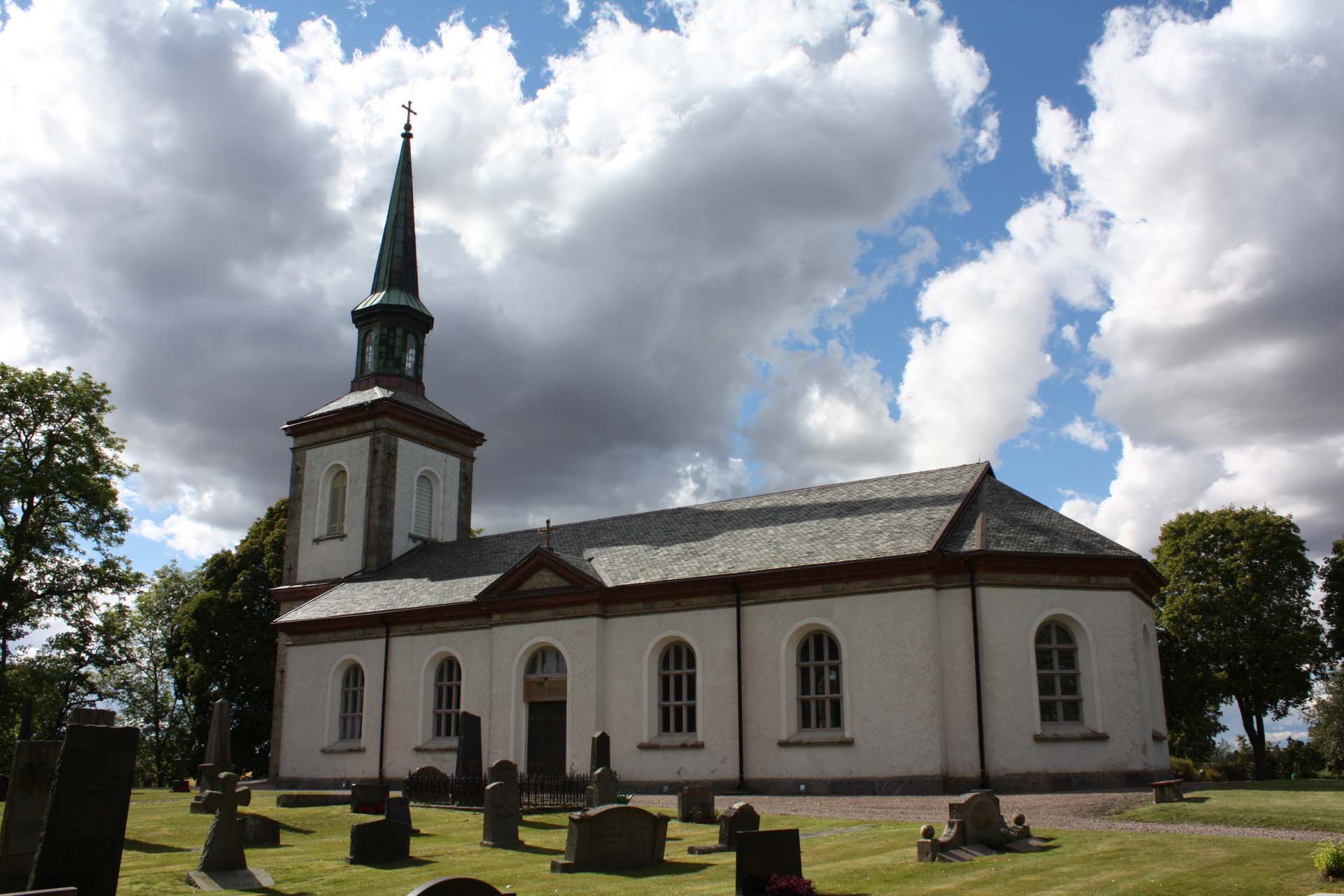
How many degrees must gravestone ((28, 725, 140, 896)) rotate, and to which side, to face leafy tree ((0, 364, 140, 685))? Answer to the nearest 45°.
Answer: approximately 180°

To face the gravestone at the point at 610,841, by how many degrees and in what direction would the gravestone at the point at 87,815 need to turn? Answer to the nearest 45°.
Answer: approximately 90° to its left

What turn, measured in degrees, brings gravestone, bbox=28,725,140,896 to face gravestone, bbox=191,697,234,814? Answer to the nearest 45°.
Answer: approximately 180°

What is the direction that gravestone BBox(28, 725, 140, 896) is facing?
toward the camera

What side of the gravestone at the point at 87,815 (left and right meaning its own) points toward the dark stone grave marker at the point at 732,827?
left

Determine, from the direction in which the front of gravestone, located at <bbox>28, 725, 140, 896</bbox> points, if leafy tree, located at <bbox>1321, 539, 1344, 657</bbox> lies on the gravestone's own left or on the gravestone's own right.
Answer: on the gravestone's own left

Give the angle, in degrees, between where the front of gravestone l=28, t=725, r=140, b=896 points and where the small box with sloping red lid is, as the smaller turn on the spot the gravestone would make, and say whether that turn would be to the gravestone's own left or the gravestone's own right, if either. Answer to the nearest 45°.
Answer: approximately 90° to the gravestone's own left

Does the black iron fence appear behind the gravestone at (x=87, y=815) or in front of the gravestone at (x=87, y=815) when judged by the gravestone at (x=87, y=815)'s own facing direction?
behind

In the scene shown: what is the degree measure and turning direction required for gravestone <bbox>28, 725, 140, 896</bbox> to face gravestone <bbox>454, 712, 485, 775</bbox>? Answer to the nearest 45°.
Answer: approximately 135° to its left

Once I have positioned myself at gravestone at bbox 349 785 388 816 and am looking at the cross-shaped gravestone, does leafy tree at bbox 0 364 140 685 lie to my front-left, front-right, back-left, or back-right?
back-right

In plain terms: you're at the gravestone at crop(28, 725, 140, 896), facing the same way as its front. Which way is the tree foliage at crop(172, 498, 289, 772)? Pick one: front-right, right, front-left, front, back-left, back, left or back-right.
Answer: back

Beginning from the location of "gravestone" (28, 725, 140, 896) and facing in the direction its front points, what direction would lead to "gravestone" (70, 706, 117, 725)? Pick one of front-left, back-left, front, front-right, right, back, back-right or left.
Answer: back
